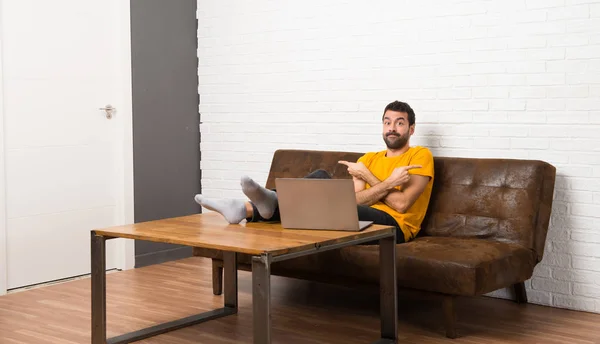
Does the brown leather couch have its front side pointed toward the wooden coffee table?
yes

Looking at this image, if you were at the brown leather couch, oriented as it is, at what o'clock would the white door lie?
The white door is roughly at 2 o'clock from the brown leather couch.

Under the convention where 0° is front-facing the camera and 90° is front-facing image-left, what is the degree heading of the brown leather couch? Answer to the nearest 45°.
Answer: approximately 45°

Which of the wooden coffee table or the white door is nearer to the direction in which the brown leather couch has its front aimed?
the wooden coffee table

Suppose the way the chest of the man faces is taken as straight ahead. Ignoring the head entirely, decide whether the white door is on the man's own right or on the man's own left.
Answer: on the man's own right
